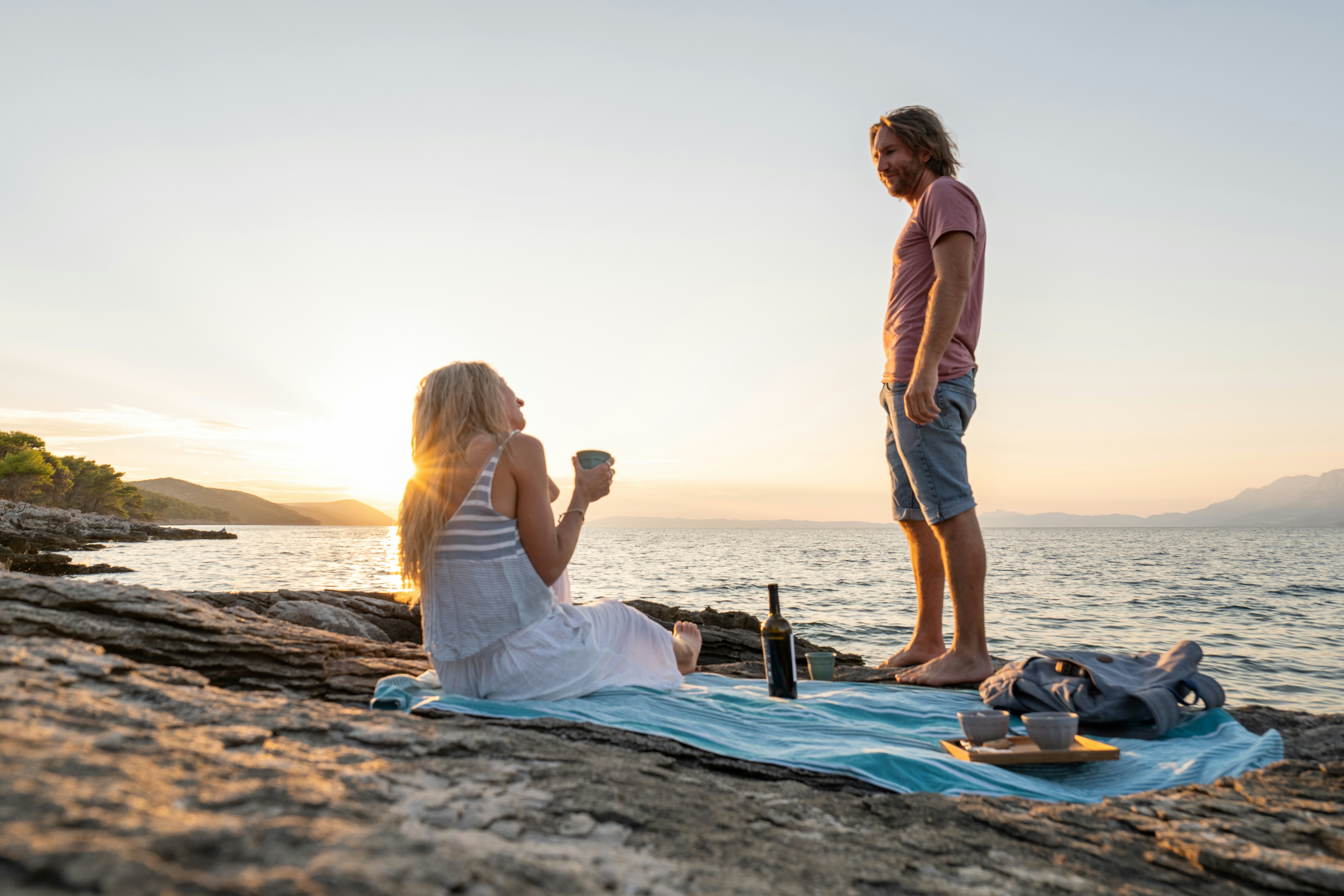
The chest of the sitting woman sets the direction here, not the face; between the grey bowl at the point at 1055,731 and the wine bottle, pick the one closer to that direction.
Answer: the wine bottle

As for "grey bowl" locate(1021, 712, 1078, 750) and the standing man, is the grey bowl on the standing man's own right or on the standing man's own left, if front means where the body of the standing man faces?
on the standing man's own left

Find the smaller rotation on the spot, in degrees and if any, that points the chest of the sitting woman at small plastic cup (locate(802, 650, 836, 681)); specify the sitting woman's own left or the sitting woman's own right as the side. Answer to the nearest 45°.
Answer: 0° — they already face it

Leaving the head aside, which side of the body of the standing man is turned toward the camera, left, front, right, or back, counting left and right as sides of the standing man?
left

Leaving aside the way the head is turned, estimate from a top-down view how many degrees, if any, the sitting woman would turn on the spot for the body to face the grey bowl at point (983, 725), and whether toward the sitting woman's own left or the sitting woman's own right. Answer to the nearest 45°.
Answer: approximately 90° to the sitting woman's own right

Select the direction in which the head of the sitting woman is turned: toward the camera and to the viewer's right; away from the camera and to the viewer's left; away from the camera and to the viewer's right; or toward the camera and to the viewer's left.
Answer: away from the camera and to the viewer's right

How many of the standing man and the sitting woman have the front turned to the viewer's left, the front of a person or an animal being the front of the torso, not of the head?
1

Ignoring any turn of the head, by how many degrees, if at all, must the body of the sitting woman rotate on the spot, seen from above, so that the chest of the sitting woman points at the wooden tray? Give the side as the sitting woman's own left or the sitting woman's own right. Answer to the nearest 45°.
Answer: approximately 90° to the sitting woman's own right

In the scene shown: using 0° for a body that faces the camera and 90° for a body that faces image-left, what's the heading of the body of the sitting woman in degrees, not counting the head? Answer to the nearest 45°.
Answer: approximately 225°
